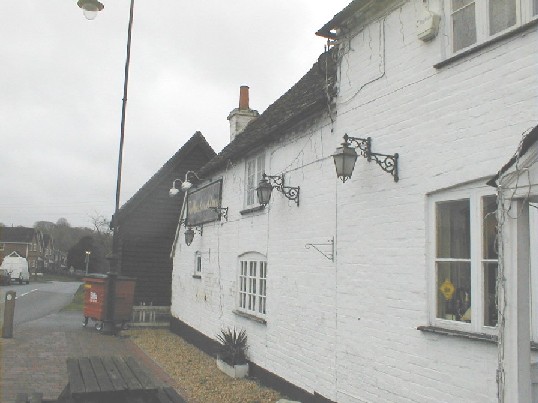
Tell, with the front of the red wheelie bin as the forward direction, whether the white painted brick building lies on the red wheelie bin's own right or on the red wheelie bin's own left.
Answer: on the red wheelie bin's own left

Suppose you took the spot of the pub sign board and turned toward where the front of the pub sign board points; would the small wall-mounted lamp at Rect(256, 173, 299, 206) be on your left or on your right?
on your left

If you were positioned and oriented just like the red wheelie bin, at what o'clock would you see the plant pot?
The plant pot is roughly at 10 o'clock from the red wheelie bin.

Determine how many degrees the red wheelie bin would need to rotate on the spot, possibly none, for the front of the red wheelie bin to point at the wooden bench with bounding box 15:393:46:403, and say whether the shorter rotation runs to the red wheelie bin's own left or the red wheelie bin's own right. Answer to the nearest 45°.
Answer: approximately 45° to the red wheelie bin's own left

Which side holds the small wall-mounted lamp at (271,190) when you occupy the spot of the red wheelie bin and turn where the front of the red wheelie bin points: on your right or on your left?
on your left

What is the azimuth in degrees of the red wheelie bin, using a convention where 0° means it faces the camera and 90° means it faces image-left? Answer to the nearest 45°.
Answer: approximately 45°

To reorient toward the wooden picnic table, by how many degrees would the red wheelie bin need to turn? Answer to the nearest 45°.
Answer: approximately 45° to its left

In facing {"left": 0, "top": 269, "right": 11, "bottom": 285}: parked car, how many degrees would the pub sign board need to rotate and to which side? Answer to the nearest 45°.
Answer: approximately 90° to its right
